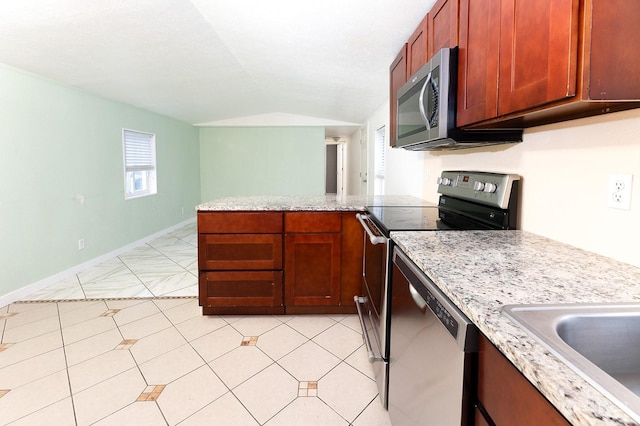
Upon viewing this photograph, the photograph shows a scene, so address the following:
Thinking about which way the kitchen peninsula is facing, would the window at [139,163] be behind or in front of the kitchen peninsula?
behind

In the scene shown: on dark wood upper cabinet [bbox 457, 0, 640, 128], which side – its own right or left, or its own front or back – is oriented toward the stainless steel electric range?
right

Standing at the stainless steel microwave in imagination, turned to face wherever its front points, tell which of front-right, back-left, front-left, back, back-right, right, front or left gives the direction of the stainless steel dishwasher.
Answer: left

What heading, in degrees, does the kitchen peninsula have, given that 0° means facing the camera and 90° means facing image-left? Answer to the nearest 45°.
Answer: approximately 0°

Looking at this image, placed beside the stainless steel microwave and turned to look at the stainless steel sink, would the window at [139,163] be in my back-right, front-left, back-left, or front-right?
back-right

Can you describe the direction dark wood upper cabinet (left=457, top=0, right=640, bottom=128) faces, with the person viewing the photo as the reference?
facing the viewer and to the left of the viewer

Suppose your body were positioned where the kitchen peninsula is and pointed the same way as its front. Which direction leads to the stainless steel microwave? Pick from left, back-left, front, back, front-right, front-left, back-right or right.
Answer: front-left

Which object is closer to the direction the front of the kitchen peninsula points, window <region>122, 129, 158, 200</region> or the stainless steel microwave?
the stainless steel microwave

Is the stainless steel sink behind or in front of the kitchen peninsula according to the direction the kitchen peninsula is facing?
in front

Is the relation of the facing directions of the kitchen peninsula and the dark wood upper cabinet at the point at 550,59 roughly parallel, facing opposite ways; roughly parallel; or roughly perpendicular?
roughly perpendicular

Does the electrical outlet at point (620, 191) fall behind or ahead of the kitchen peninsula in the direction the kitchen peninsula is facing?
ahead

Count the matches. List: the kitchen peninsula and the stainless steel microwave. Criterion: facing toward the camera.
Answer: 1

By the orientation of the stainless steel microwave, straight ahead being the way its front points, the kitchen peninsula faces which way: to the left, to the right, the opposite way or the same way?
to the left

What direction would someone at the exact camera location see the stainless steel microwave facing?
facing to the left of the viewer
